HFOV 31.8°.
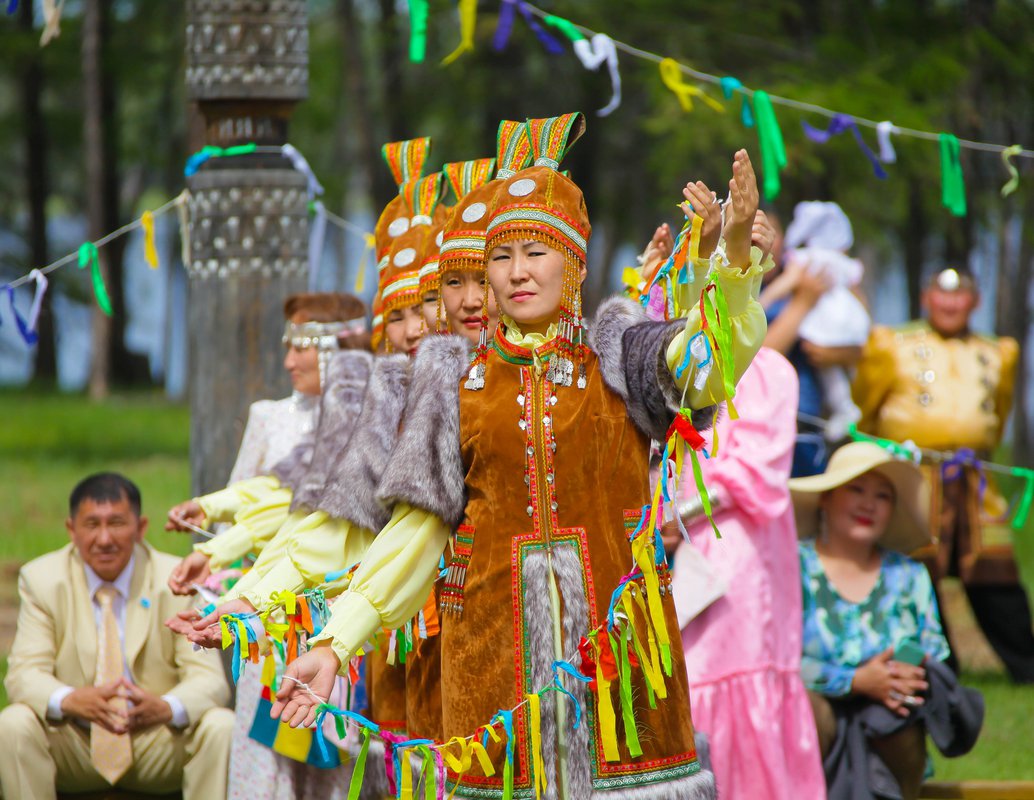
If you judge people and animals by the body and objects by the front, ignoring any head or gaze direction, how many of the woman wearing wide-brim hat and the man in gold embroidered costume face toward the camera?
2

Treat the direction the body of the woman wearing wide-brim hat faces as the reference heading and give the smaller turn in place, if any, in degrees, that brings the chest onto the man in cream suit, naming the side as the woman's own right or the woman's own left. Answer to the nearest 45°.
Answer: approximately 90° to the woman's own right

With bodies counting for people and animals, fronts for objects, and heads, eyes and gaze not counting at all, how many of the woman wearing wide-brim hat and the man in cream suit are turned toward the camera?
2

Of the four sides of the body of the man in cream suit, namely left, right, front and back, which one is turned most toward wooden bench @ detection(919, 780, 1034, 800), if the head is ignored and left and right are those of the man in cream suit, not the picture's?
left

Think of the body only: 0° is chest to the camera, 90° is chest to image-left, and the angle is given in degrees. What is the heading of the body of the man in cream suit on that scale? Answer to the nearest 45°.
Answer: approximately 0°

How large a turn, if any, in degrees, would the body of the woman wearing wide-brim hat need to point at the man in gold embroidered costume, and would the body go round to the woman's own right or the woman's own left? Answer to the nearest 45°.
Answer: approximately 180°

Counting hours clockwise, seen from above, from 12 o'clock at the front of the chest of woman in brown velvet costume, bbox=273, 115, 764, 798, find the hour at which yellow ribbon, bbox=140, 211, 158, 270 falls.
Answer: The yellow ribbon is roughly at 5 o'clock from the woman in brown velvet costume.
